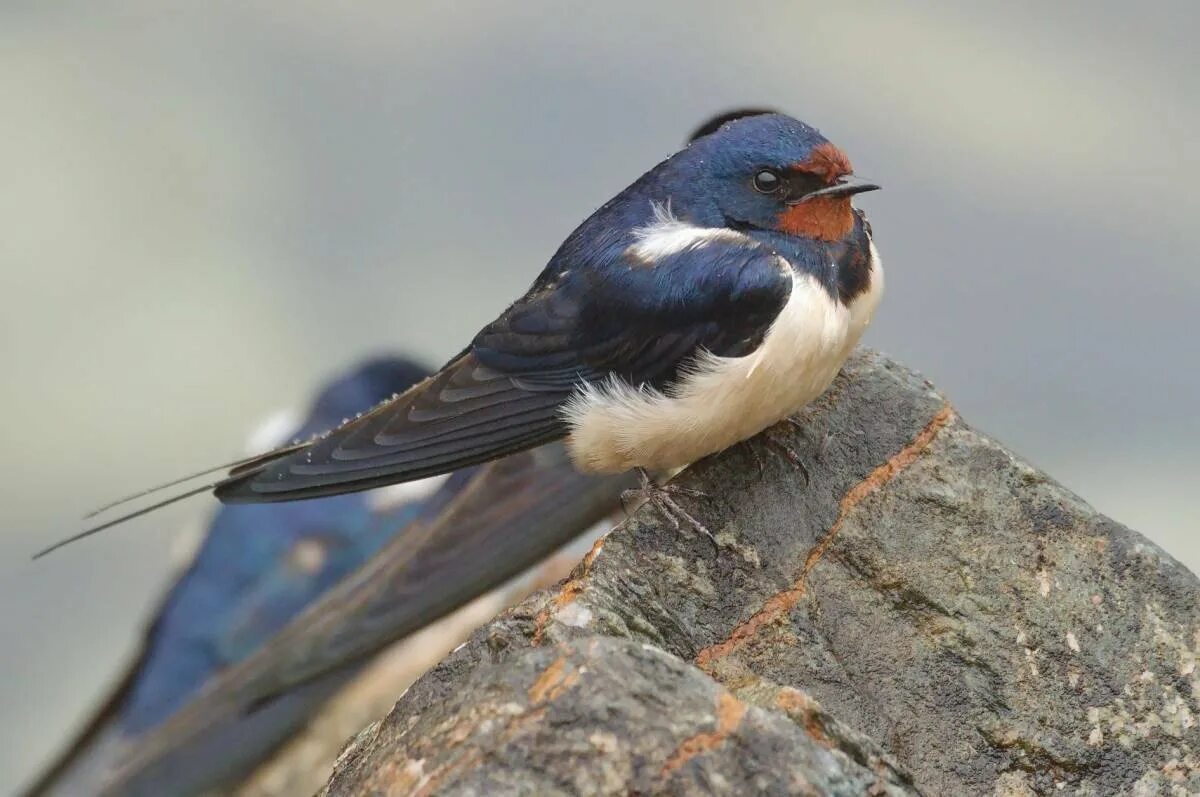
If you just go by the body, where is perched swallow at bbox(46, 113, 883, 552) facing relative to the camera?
to the viewer's right

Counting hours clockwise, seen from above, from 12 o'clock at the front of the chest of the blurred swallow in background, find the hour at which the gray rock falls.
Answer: The gray rock is roughly at 2 o'clock from the blurred swallow in background.

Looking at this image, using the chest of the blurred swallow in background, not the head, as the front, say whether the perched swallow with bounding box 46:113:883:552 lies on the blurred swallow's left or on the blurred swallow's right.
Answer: on the blurred swallow's right

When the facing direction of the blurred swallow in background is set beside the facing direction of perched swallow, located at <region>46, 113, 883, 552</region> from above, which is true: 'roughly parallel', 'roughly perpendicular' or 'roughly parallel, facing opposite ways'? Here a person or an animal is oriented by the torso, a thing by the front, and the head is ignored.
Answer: roughly parallel

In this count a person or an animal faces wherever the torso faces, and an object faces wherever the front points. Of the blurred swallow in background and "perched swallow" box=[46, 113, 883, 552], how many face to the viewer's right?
2

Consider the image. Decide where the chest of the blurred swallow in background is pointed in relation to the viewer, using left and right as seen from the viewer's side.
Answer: facing to the right of the viewer

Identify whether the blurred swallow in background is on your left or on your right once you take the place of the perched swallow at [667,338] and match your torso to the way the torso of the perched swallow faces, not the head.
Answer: on your left
